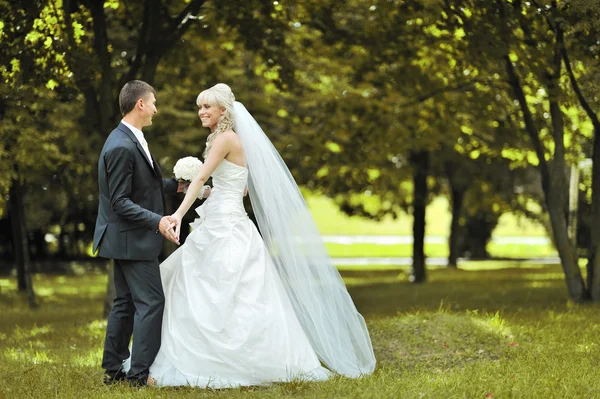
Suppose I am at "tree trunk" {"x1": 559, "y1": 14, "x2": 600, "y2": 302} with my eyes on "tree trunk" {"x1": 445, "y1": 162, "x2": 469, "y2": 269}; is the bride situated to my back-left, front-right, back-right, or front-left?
back-left

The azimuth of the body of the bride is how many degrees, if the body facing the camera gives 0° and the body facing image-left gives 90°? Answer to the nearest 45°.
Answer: approximately 90°

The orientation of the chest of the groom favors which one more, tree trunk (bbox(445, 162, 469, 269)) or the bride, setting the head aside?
the bride

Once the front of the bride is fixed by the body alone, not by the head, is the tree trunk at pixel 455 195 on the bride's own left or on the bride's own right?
on the bride's own right

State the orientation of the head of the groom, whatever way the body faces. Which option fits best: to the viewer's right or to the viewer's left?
to the viewer's right

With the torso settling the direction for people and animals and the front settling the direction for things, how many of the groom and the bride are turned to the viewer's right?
1

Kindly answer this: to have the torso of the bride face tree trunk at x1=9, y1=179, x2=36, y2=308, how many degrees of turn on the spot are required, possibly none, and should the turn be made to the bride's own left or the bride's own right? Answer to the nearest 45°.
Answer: approximately 45° to the bride's own right

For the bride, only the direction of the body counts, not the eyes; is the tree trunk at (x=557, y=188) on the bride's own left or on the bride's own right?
on the bride's own right

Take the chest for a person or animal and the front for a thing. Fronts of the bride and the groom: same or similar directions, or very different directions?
very different directions

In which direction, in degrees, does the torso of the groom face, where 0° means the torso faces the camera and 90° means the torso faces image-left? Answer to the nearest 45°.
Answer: approximately 270°

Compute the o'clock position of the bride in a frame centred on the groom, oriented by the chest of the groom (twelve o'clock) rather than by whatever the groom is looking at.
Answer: The bride is roughly at 12 o'clock from the groom.

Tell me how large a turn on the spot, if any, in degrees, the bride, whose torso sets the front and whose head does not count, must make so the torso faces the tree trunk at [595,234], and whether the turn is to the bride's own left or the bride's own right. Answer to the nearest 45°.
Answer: approximately 135° to the bride's own right
